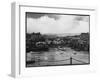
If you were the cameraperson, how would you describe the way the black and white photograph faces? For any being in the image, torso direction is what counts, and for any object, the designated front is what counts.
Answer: facing the viewer and to the right of the viewer
